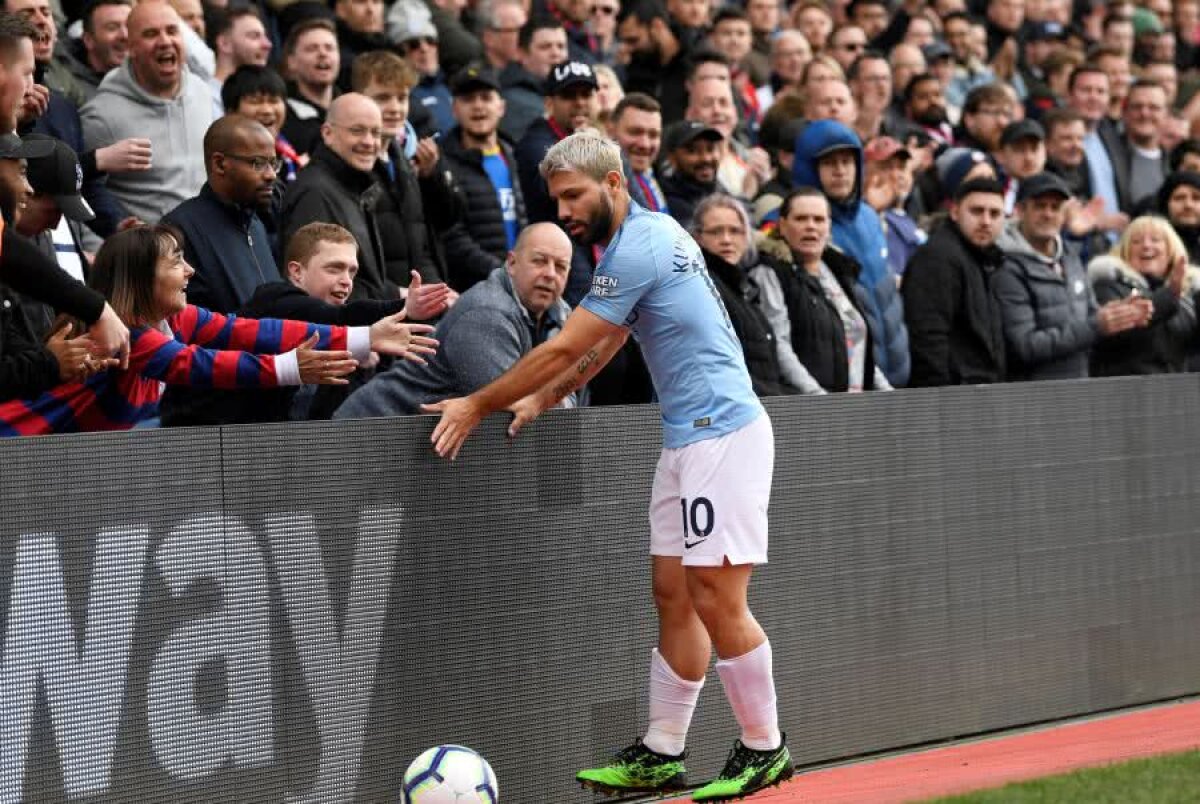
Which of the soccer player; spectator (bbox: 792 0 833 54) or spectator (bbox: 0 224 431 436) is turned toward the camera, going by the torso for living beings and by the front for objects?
spectator (bbox: 792 0 833 54)

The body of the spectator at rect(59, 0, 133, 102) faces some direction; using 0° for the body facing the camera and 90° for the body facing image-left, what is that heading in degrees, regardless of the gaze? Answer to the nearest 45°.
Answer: approximately 315°

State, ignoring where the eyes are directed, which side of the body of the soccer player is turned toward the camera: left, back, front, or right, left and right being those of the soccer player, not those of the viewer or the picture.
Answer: left

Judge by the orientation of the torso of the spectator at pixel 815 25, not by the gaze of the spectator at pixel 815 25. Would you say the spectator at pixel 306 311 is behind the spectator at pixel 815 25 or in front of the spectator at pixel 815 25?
in front

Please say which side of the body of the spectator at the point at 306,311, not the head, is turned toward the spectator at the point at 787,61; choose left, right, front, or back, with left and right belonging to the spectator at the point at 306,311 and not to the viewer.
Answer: left

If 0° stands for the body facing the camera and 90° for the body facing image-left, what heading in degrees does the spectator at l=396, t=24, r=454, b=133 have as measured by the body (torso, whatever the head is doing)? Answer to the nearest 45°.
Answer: approximately 0°

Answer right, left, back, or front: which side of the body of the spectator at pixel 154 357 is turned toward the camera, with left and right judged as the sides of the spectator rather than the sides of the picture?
right

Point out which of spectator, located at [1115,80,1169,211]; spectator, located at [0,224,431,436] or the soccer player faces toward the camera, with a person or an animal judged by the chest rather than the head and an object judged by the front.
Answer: spectator, located at [1115,80,1169,211]

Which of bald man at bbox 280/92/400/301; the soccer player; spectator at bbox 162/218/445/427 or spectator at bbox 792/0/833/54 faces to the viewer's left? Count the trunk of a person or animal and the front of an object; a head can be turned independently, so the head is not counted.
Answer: the soccer player

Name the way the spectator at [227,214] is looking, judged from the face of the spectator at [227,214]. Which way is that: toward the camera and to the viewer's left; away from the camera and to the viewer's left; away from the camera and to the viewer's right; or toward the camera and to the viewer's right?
toward the camera and to the viewer's right

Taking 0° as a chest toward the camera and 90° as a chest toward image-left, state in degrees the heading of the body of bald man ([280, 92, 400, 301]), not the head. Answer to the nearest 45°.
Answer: approximately 315°
